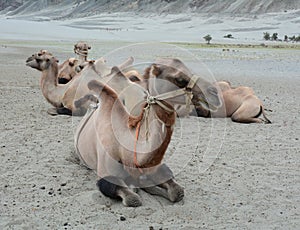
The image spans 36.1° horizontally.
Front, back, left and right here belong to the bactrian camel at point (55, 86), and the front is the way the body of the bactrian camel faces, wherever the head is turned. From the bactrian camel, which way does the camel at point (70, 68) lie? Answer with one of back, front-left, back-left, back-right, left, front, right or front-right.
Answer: right

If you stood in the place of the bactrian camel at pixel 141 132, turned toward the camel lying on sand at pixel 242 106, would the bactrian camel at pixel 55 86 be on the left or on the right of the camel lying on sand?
left

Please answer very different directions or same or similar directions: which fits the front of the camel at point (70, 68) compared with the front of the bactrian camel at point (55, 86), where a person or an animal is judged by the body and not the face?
very different directions

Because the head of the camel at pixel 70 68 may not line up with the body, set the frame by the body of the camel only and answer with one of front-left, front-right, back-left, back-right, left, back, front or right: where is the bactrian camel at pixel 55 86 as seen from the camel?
right

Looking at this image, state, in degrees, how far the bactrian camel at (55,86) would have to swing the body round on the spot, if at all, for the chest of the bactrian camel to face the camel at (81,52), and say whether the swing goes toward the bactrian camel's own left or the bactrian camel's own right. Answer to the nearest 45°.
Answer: approximately 90° to the bactrian camel's own right

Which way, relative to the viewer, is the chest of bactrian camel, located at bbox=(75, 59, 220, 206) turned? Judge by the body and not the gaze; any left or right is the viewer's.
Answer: facing the viewer and to the right of the viewer

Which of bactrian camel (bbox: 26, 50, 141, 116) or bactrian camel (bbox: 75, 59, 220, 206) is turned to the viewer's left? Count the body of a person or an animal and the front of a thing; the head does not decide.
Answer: bactrian camel (bbox: 26, 50, 141, 116)

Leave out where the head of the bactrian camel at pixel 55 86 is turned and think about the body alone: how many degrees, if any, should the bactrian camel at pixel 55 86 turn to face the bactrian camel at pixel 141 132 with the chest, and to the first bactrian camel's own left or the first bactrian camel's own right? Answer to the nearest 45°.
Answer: approximately 90° to the first bactrian camel's own left

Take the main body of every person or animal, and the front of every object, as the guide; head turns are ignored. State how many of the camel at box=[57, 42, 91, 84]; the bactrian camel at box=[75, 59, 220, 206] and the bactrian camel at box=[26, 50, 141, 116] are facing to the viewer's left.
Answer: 1

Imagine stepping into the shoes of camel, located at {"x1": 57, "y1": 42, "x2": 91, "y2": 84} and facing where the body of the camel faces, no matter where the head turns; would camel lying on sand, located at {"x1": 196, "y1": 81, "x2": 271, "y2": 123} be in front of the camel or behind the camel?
in front

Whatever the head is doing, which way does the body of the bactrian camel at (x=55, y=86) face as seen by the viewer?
to the viewer's left
